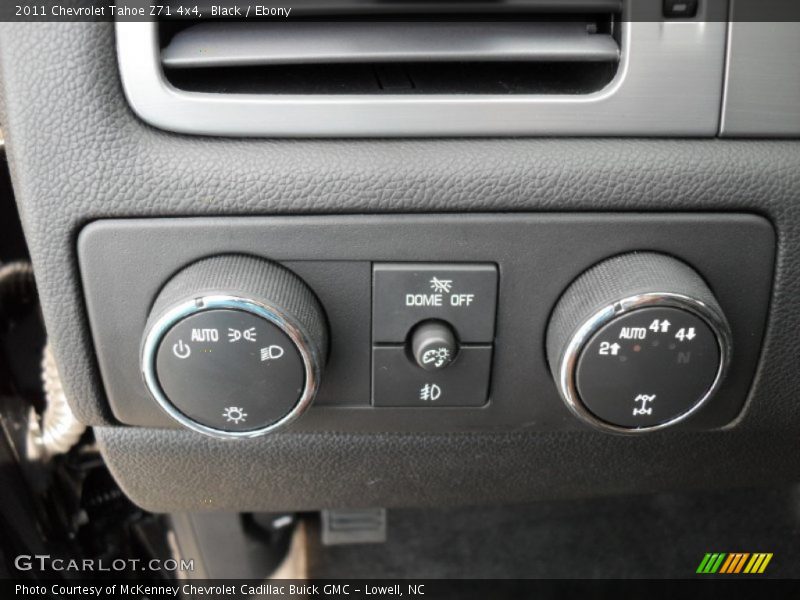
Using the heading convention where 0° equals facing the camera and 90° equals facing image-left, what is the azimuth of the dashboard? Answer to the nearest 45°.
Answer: approximately 0°
